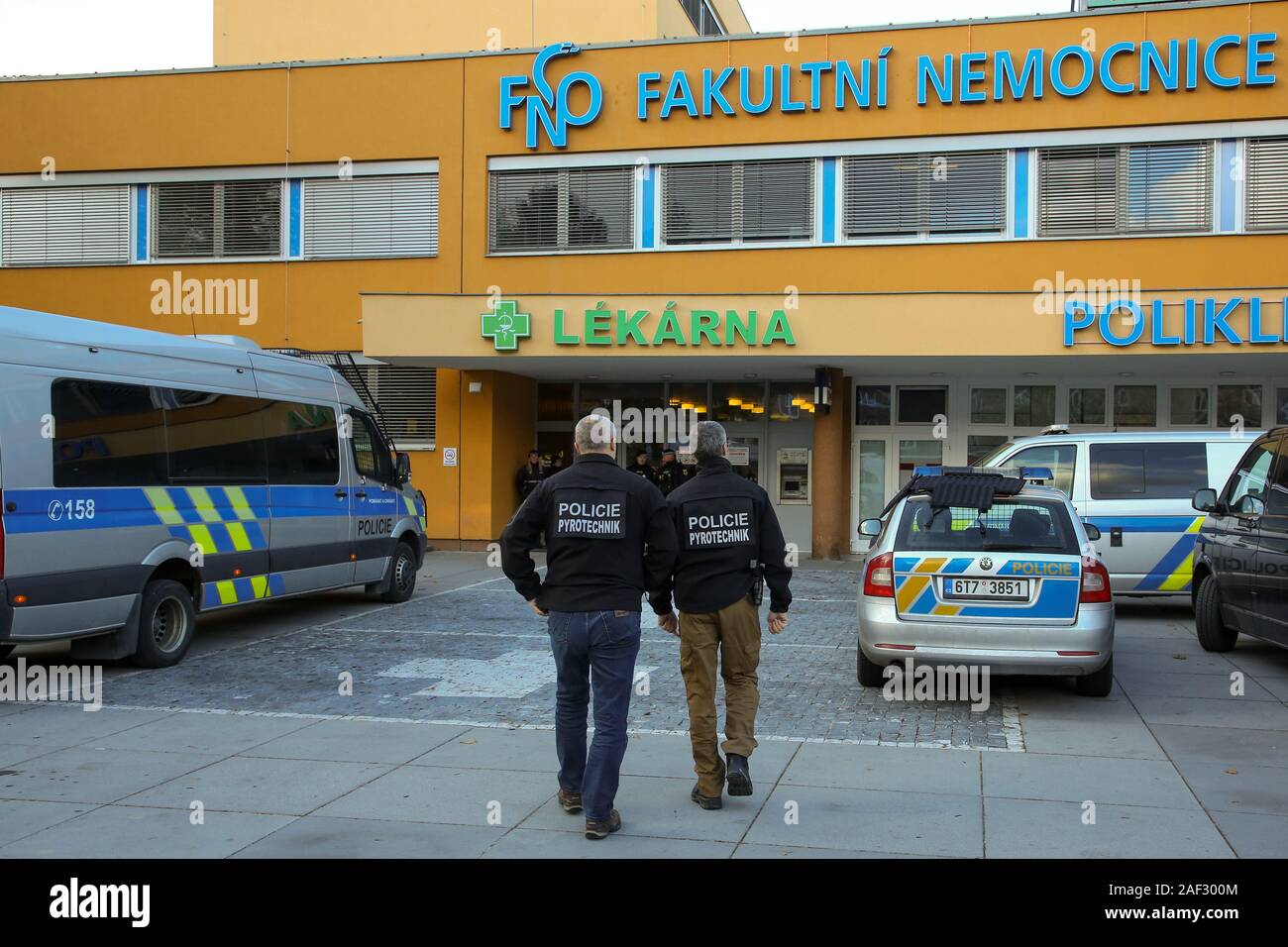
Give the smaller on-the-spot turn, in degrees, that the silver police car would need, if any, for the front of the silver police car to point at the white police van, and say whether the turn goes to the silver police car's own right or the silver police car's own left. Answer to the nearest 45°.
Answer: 0° — it already faces it

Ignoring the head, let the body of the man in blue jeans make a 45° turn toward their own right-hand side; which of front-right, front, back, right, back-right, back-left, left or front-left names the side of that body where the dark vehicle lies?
front

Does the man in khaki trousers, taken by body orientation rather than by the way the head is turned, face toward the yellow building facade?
yes

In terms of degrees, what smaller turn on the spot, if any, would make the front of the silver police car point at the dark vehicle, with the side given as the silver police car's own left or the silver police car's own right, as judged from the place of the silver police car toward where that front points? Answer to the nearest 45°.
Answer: approximately 45° to the silver police car's own right

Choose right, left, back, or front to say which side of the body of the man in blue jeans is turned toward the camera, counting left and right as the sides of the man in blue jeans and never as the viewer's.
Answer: back

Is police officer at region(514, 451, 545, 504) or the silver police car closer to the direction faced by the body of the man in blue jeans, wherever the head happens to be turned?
the police officer

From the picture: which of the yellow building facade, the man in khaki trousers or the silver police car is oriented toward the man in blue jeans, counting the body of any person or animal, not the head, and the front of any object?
the yellow building facade

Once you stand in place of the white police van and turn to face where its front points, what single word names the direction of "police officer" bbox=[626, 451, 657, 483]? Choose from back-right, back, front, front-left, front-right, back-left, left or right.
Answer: front-right

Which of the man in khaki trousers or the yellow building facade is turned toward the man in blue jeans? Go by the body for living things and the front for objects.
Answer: the yellow building facade

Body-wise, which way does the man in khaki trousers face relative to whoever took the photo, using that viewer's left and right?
facing away from the viewer

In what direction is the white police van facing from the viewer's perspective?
to the viewer's left

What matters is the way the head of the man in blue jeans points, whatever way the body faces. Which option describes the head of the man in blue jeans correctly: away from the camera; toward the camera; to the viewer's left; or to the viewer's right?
away from the camera

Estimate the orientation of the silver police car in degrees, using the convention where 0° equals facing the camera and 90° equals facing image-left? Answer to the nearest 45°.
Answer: approximately 180°

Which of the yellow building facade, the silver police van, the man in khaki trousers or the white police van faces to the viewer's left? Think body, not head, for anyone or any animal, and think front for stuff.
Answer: the white police van

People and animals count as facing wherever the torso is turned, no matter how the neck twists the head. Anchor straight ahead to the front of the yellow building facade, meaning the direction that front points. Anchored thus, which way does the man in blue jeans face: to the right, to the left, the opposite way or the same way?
the opposite way
